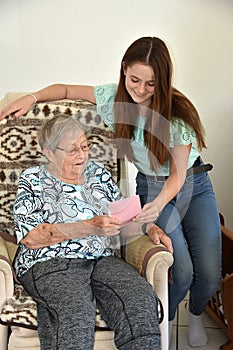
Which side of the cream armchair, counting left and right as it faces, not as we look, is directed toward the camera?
front
